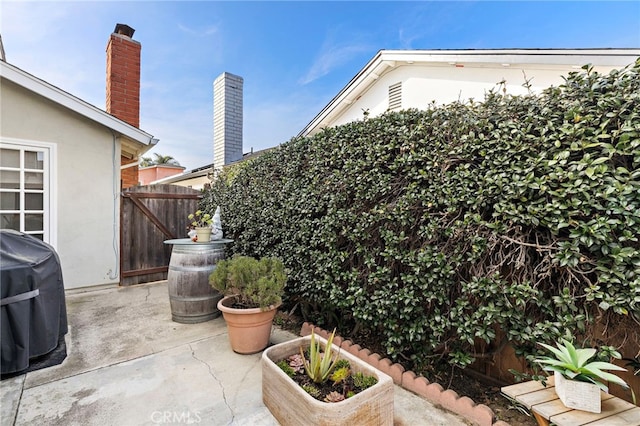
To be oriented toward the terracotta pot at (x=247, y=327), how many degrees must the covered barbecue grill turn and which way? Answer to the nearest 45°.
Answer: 0° — it already faces it

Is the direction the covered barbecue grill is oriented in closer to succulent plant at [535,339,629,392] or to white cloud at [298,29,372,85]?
the succulent plant

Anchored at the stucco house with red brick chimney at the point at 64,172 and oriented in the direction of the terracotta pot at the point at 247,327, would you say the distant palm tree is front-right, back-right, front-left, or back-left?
back-left

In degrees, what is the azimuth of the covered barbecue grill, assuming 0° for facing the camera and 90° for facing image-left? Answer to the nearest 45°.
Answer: approximately 315°

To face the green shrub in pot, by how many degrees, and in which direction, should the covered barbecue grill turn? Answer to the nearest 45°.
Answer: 0° — it already faces it

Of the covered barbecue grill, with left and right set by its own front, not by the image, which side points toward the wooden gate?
left

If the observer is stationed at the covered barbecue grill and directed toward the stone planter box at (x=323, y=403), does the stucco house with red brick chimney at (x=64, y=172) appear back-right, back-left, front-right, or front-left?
back-left

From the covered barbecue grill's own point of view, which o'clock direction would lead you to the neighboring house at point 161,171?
The neighboring house is roughly at 8 o'clock from the covered barbecue grill.

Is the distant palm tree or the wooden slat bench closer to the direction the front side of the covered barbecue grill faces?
the wooden slat bench

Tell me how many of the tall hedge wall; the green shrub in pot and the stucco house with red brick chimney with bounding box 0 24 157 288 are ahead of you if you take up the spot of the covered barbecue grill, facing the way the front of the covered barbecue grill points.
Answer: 2

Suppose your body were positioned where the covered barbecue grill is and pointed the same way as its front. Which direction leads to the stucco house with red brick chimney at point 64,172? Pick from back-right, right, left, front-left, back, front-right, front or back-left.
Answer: back-left

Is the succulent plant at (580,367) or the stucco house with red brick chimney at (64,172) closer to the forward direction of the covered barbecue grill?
the succulent plant

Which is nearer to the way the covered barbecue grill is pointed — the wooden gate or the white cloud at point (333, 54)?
the white cloud
